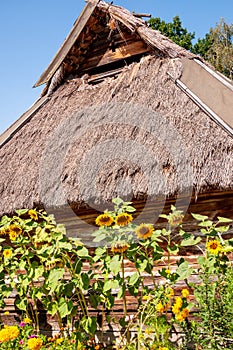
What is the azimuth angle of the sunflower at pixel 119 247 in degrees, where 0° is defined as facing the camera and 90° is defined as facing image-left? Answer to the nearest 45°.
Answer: approximately 0°

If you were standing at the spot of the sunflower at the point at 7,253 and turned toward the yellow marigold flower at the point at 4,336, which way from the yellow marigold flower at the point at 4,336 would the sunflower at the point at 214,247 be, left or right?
left

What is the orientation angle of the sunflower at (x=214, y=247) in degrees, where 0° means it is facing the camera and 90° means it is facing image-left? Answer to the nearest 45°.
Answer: approximately 0°

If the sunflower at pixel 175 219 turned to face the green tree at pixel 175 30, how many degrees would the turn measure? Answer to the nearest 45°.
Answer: approximately 180°

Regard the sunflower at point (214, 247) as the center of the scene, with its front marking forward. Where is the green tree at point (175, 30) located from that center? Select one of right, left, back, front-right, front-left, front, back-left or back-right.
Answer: back
